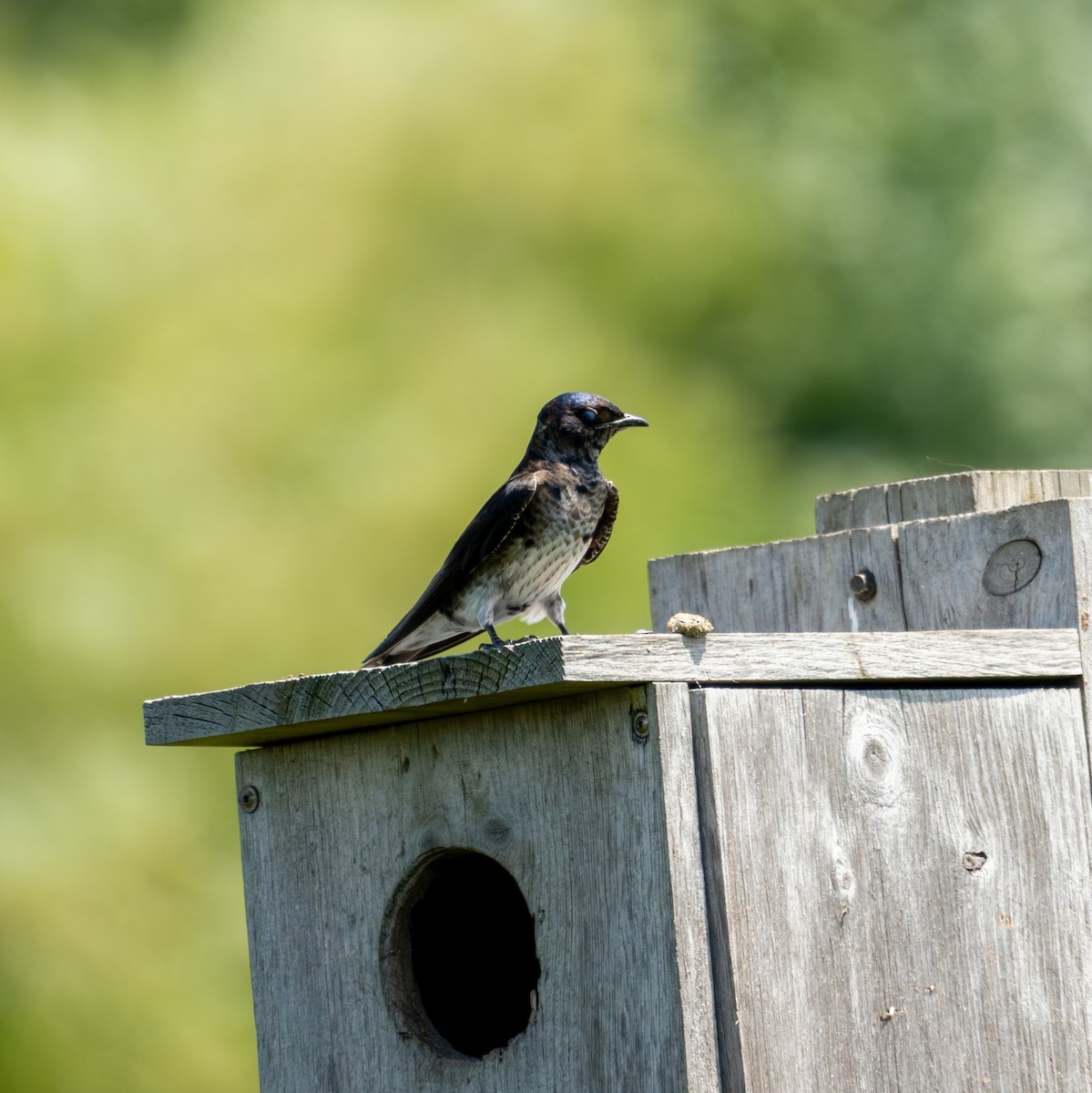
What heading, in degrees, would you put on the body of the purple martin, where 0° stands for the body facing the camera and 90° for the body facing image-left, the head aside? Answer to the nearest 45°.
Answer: approximately 315°

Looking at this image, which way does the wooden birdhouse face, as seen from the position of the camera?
facing the viewer and to the left of the viewer
